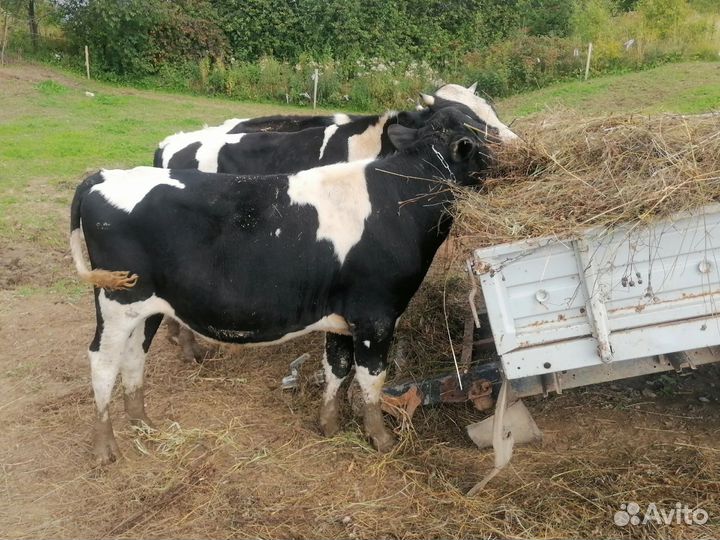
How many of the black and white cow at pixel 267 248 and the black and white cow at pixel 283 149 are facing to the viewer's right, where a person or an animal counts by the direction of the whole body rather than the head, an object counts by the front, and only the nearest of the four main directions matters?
2

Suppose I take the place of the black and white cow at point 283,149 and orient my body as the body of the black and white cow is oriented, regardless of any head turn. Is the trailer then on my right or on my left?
on my right

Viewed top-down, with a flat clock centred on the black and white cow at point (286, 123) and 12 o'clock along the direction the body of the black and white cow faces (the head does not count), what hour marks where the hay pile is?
The hay pile is roughly at 2 o'clock from the black and white cow.

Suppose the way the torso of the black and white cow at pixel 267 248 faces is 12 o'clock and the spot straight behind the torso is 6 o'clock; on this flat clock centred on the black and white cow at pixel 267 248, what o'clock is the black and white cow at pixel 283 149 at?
the black and white cow at pixel 283 149 is roughly at 9 o'clock from the black and white cow at pixel 267 248.

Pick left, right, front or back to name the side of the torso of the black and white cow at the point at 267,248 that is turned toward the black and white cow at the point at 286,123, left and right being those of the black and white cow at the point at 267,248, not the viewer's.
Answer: left

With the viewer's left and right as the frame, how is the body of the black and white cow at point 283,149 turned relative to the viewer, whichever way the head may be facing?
facing to the right of the viewer

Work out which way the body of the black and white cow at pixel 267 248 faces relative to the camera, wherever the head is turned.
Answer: to the viewer's right

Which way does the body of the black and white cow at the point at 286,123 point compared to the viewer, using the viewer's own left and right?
facing to the right of the viewer

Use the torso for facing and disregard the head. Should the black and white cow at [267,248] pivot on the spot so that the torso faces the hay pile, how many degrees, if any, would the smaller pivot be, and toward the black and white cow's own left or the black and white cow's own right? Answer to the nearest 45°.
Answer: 0° — it already faces it

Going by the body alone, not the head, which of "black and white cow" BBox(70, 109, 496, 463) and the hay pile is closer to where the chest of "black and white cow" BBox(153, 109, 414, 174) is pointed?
the hay pile
